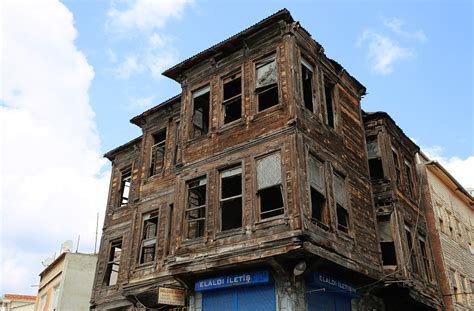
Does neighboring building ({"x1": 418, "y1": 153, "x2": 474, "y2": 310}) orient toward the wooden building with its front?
no

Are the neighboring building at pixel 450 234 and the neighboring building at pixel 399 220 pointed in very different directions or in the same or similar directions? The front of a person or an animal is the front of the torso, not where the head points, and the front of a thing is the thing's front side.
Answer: same or similar directions

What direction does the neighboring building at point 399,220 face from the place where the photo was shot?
facing the viewer and to the right of the viewer

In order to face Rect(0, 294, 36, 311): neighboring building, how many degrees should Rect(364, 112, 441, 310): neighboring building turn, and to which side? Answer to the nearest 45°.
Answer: approximately 180°

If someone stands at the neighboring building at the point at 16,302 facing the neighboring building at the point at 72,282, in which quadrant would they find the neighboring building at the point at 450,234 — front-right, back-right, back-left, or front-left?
front-left

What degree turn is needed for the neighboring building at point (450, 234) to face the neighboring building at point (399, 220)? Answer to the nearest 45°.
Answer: approximately 45° to its right

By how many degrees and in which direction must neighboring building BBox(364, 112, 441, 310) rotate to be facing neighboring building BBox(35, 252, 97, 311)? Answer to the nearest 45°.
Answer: approximately 135° to its right

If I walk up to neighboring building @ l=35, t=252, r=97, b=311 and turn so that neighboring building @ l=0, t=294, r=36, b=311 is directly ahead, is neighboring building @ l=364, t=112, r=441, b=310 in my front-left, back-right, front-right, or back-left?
back-right

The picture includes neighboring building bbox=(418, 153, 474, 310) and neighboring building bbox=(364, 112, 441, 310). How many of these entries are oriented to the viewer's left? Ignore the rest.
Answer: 0

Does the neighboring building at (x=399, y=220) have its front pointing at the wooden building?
no
